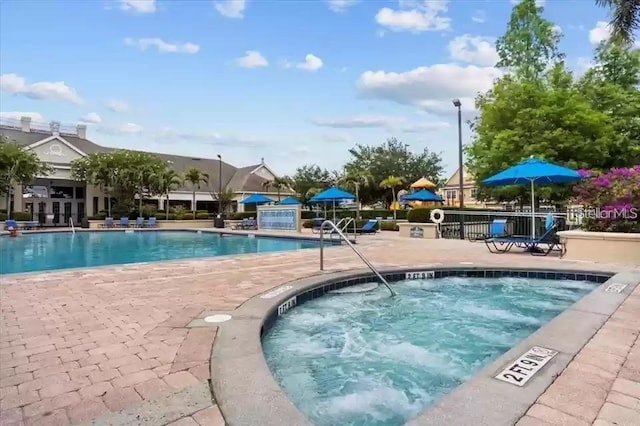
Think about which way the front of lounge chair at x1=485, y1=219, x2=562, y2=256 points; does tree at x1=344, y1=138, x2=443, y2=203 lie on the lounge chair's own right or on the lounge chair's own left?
on the lounge chair's own right

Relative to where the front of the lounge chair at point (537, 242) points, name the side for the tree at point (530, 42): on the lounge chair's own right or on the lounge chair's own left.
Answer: on the lounge chair's own right

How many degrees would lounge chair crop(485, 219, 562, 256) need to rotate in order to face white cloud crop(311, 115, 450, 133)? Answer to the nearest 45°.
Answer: approximately 45° to its right

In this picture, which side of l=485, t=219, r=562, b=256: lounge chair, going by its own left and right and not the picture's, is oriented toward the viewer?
left

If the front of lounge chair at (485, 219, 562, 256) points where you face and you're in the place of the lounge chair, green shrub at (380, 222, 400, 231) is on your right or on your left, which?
on your right

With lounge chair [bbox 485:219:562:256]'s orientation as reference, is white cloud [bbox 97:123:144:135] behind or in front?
in front

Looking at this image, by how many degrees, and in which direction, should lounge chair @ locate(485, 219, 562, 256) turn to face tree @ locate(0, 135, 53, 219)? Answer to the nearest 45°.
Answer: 0° — it already faces it

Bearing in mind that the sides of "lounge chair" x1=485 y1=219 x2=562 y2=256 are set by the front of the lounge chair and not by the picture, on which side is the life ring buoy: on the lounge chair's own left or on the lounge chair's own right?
on the lounge chair's own right

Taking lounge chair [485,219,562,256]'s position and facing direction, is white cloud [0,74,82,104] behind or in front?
in front

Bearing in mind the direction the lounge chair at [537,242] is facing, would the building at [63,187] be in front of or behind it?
in front

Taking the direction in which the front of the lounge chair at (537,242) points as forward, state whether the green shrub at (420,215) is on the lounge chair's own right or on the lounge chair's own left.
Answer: on the lounge chair's own right

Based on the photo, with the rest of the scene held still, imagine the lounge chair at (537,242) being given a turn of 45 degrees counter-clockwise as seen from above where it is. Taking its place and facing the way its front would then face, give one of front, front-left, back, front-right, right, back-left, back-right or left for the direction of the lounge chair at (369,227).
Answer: right
